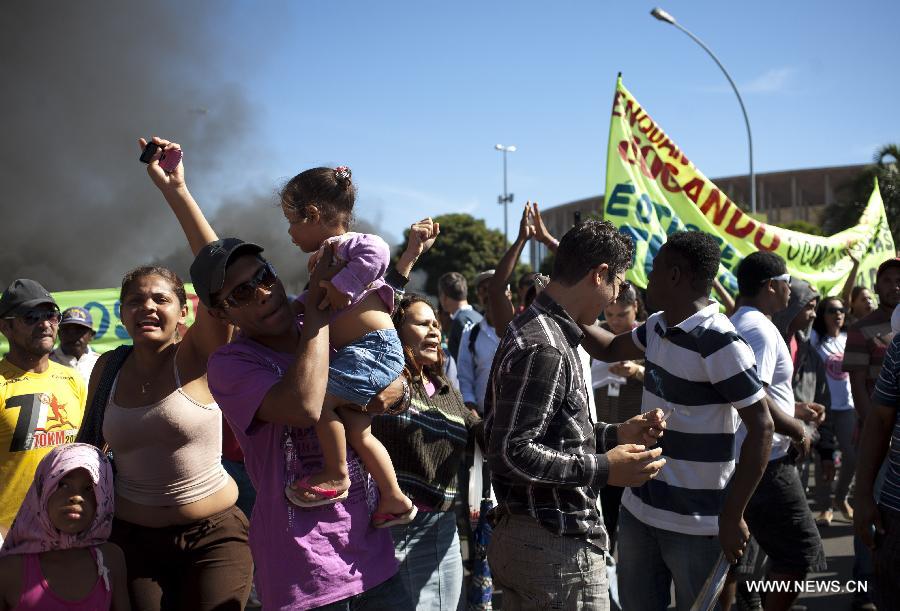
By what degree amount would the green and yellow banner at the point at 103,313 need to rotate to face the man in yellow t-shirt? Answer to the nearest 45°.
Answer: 0° — it already faces them

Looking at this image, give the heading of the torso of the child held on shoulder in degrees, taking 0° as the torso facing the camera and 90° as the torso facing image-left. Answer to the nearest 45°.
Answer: approximately 90°

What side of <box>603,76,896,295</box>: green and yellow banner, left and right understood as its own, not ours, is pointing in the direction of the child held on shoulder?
front

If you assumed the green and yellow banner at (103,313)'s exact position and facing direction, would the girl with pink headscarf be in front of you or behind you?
in front

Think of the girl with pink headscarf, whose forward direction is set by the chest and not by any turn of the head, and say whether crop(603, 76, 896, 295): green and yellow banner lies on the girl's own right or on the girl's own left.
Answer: on the girl's own left

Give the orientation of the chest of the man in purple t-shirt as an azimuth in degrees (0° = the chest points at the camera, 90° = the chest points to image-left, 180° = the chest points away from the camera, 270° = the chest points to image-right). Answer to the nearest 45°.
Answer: approximately 315°

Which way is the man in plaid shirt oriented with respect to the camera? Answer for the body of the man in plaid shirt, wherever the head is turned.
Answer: to the viewer's right

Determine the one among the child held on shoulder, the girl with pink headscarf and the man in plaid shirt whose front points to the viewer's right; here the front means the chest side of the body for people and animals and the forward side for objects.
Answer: the man in plaid shirt

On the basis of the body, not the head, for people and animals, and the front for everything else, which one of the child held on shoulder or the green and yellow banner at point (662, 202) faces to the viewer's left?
the child held on shoulder
